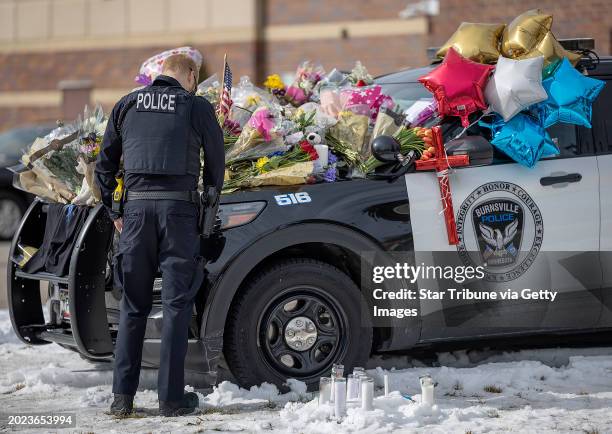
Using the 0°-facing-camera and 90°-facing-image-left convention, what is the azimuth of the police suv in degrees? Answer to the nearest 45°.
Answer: approximately 45°

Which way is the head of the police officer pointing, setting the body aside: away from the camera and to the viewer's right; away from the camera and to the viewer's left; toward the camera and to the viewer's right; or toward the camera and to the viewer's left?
away from the camera and to the viewer's right
